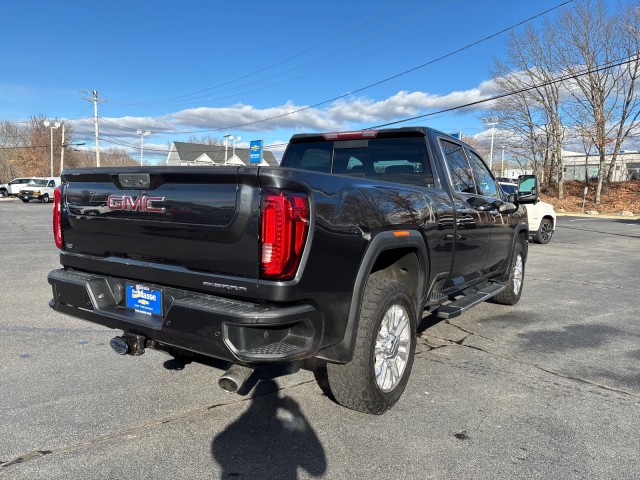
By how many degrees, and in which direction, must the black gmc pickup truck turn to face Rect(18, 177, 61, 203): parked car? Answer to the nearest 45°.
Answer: approximately 90° to its left

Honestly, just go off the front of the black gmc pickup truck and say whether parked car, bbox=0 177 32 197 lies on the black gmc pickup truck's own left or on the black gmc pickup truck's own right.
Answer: on the black gmc pickup truck's own left

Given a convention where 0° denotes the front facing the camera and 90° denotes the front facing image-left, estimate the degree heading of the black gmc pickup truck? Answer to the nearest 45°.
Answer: approximately 225°

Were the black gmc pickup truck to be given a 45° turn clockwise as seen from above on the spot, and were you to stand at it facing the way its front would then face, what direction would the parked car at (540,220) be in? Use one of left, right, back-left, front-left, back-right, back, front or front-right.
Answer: front-left
